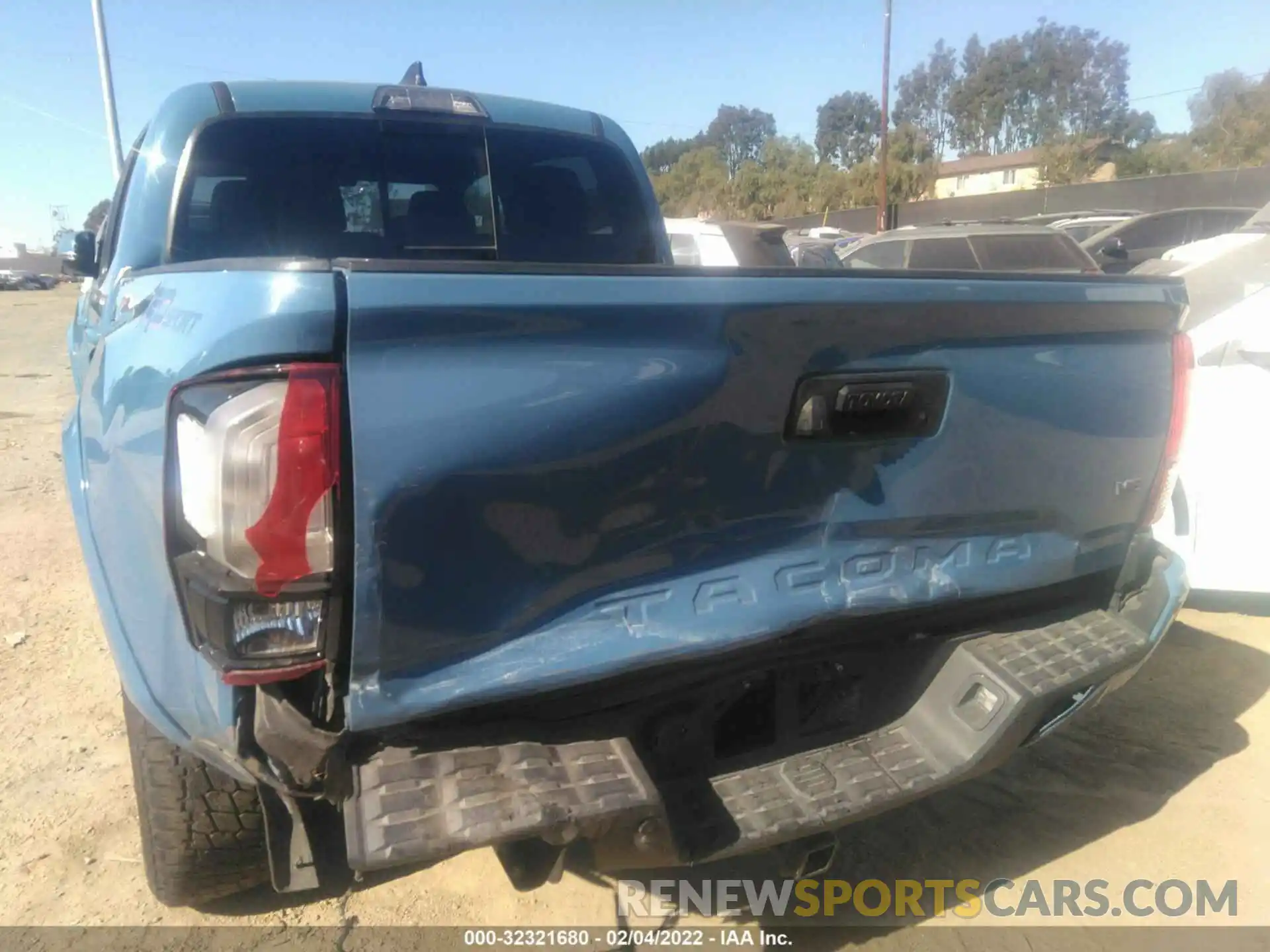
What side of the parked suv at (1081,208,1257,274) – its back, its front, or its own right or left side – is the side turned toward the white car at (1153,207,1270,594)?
left

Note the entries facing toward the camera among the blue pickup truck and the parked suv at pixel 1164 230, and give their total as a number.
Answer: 0

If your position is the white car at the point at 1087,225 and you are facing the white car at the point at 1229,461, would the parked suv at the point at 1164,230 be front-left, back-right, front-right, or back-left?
front-left

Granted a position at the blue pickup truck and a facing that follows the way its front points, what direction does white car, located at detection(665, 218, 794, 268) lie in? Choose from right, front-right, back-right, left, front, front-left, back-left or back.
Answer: front-right

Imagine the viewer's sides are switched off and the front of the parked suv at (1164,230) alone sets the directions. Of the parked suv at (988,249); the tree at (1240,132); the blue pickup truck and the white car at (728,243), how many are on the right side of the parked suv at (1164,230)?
1

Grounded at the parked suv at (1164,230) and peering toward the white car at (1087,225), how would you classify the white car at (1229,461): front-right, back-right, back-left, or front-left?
back-left

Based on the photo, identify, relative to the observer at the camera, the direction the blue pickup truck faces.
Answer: facing away from the viewer and to the left of the viewer

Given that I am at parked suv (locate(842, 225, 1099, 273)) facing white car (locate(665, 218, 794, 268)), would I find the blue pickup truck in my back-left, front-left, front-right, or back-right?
front-left

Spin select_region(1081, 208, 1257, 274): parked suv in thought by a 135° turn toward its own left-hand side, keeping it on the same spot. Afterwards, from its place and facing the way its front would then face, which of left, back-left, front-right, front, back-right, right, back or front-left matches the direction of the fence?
back-left

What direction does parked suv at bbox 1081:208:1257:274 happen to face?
to the viewer's left

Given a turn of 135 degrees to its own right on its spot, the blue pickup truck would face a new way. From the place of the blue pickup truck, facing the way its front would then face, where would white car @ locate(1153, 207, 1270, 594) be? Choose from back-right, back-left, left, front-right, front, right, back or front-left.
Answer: front-left

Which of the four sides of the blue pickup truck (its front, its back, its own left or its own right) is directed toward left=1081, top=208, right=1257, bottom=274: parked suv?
right

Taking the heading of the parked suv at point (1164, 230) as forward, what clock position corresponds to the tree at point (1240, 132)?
The tree is roughly at 3 o'clock from the parked suv.

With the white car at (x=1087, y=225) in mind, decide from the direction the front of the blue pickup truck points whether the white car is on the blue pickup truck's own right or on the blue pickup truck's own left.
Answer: on the blue pickup truck's own right
